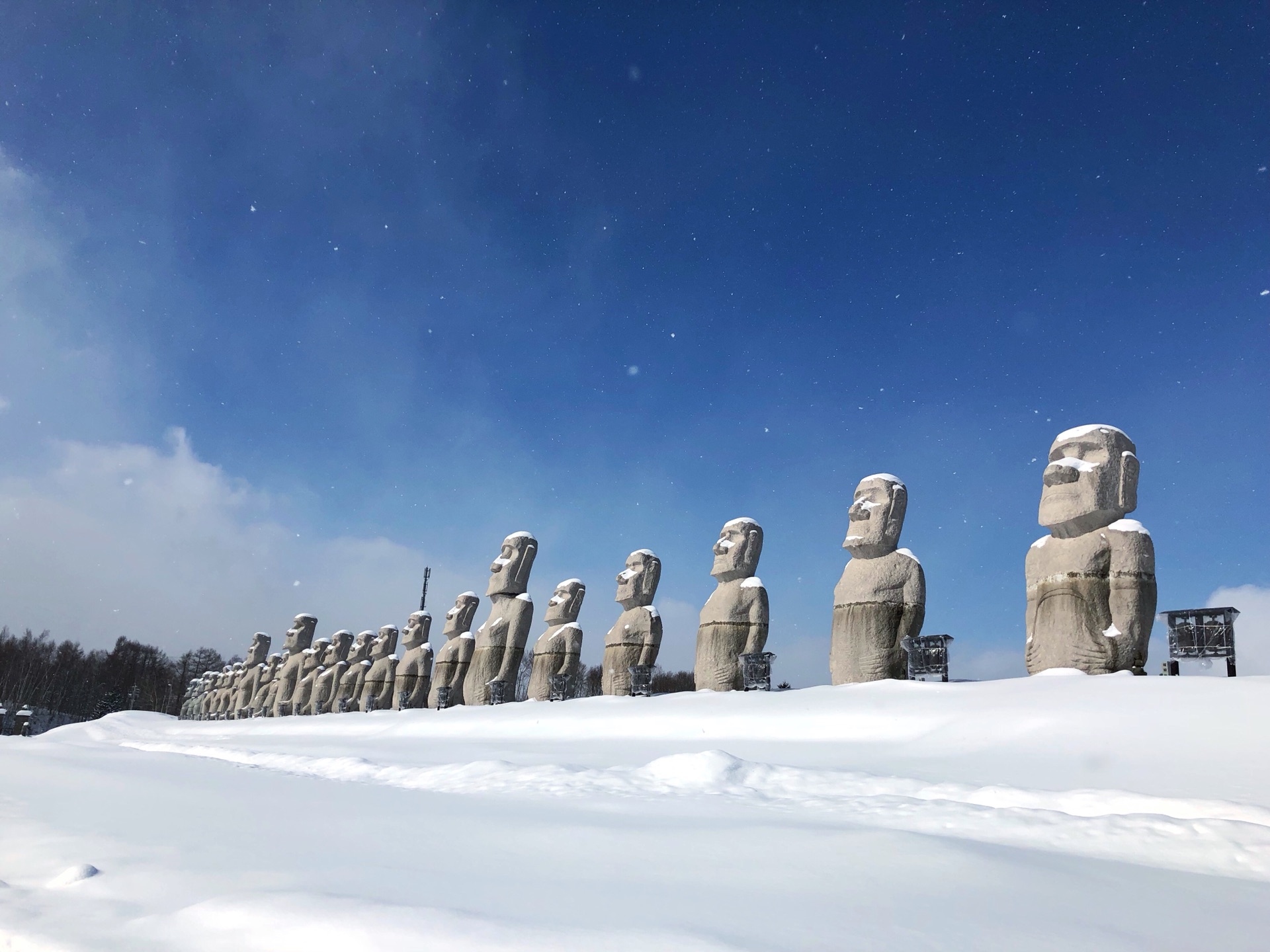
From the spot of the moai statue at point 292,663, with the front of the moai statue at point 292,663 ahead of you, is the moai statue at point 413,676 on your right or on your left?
on your left

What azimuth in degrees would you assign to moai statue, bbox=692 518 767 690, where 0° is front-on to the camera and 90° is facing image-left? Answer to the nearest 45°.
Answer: approximately 45°

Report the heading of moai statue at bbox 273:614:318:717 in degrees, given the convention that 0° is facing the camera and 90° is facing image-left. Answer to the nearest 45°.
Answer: approximately 45°

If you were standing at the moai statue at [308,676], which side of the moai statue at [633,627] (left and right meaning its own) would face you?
right

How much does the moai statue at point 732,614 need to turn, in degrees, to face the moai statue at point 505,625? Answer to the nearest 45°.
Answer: approximately 90° to its right

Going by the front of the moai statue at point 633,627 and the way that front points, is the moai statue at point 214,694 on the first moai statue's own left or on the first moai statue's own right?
on the first moai statue's own right

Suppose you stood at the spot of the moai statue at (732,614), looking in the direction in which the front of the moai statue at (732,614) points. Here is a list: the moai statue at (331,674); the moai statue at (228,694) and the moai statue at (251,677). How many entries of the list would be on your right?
3
